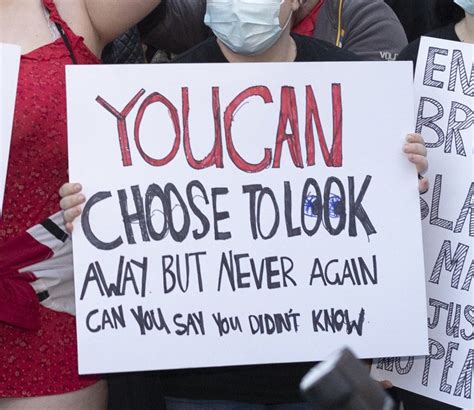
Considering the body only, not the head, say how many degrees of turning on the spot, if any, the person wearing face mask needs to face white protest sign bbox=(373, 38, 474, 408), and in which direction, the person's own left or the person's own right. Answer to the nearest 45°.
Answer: approximately 90° to the person's own left

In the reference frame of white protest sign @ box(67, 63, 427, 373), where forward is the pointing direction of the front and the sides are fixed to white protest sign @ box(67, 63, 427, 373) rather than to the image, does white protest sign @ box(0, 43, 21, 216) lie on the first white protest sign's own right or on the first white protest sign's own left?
on the first white protest sign's own right

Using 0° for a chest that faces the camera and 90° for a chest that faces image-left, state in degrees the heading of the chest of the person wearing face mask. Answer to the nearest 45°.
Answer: approximately 0°

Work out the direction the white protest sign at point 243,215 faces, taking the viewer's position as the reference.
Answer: facing the viewer

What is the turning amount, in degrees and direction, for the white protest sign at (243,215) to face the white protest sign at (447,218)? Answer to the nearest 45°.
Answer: approximately 90° to its left

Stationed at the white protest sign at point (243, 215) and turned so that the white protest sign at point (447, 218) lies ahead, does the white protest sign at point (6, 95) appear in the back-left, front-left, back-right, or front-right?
back-left
